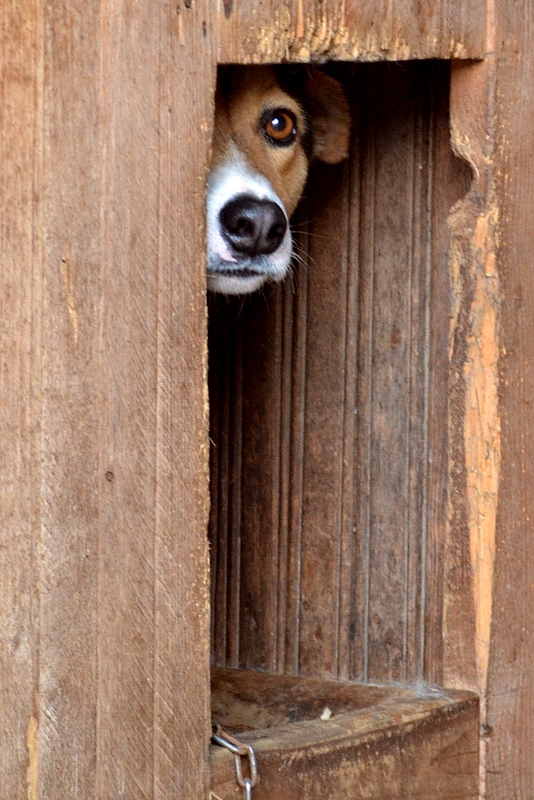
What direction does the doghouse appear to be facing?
toward the camera
